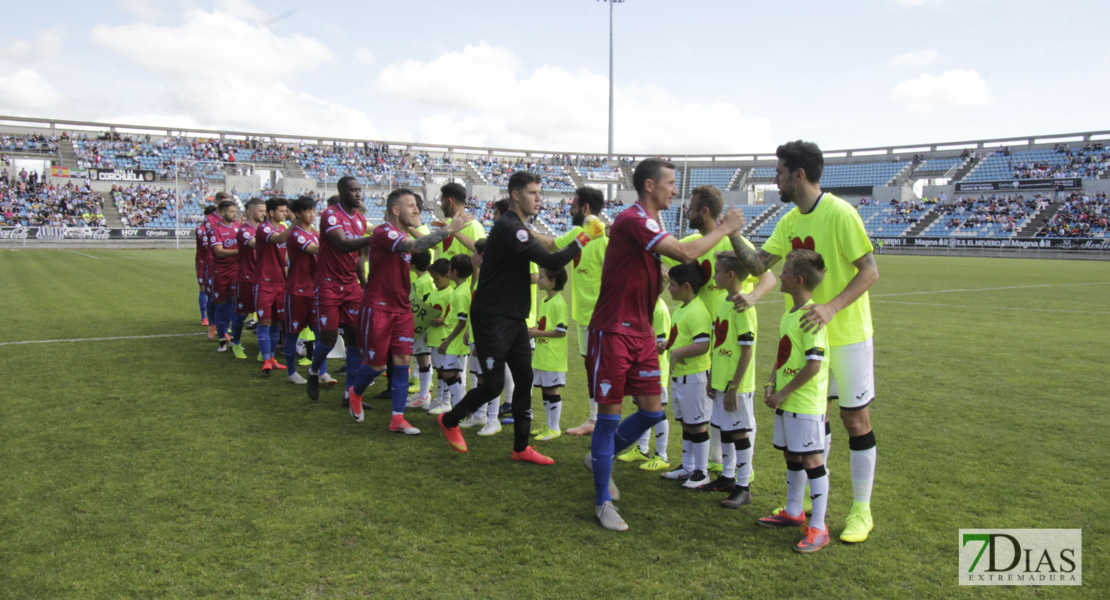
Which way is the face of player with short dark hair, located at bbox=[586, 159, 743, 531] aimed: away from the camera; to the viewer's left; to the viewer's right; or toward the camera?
to the viewer's right

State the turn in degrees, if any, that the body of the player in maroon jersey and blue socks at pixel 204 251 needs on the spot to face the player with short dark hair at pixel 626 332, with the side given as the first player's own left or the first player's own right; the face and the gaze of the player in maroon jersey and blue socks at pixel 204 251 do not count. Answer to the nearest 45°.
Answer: approximately 45° to the first player's own right

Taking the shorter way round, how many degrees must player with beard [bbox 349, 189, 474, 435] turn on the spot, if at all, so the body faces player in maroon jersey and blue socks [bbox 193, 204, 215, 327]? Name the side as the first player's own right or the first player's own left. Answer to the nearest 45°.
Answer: approximately 180°

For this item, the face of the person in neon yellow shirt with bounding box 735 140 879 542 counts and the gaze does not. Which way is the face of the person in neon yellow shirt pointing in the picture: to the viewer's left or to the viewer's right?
to the viewer's left

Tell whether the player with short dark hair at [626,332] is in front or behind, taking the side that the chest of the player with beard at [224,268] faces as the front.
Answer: in front

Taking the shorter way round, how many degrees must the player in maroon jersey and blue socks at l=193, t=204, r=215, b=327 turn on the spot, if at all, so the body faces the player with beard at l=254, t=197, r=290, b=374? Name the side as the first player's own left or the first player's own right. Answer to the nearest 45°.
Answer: approximately 45° to the first player's own right

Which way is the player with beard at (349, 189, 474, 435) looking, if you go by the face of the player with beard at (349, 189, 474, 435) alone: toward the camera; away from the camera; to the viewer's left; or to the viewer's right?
to the viewer's right

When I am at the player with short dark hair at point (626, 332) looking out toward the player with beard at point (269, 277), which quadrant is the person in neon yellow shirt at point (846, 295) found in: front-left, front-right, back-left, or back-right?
back-right

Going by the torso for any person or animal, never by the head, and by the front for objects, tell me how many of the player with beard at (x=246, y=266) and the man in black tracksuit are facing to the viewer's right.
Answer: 2

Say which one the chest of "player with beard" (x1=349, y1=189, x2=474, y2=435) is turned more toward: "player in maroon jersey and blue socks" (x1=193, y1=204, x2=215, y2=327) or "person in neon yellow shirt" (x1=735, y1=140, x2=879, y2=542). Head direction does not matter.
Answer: the person in neon yellow shirt

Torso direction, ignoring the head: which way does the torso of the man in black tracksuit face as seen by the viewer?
to the viewer's right

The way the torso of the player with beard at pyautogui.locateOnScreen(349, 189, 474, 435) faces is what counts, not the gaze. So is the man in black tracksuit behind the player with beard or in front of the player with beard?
in front

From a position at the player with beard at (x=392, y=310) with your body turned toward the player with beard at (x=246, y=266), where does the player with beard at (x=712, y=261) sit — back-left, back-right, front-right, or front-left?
back-right

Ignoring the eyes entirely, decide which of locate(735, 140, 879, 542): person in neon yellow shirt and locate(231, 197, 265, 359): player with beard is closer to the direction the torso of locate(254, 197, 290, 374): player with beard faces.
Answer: the person in neon yellow shirt
